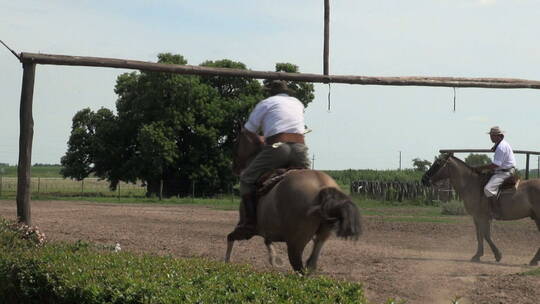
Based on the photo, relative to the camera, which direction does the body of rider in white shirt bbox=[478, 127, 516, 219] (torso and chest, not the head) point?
to the viewer's left

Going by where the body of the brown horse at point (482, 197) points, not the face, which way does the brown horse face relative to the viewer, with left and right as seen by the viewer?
facing to the left of the viewer

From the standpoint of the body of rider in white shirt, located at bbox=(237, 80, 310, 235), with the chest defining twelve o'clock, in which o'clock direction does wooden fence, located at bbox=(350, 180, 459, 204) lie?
The wooden fence is roughly at 2 o'clock from the rider in white shirt.

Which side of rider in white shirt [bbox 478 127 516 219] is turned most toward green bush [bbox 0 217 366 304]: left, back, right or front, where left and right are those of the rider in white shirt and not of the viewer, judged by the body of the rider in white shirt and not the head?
left

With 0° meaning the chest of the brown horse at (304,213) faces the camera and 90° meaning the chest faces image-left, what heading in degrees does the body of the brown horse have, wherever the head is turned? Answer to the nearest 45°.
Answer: approximately 135°

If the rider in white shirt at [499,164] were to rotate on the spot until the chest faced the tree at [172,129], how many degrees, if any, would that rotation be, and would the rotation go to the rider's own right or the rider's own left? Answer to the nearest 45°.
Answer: approximately 45° to the rider's own right

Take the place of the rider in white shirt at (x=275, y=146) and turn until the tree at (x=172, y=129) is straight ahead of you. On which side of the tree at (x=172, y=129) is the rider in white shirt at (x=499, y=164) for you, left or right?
right

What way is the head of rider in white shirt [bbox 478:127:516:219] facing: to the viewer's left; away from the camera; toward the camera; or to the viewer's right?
to the viewer's left

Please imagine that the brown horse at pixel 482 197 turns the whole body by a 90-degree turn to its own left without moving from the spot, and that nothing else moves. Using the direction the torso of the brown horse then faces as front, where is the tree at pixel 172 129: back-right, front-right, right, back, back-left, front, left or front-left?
back-right

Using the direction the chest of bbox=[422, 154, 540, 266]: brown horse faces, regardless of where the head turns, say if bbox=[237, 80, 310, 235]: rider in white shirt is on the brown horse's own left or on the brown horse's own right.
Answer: on the brown horse's own left

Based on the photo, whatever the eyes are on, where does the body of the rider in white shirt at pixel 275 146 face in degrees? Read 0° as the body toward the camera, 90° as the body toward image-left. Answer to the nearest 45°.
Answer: approximately 135°

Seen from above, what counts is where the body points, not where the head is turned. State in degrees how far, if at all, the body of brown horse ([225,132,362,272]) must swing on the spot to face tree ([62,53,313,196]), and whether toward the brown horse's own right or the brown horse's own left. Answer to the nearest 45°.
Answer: approximately 45° to the brown horse's own right
